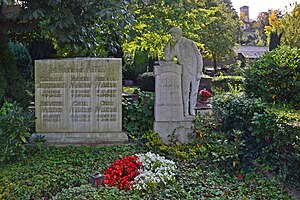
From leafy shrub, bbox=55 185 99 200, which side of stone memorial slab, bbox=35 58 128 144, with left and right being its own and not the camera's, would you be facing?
front

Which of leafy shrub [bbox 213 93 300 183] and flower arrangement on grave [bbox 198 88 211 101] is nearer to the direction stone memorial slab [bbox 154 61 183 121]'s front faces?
the leafy shrub

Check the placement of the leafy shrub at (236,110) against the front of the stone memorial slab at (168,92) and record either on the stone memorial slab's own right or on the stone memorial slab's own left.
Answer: on the stone memorial slab's own left

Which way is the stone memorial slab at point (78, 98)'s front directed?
toward the camera

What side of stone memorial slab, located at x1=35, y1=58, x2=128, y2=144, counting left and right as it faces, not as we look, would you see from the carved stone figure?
left

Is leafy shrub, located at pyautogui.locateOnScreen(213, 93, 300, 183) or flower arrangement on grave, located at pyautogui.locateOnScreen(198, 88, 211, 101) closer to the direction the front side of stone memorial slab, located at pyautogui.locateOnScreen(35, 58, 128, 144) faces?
the leafy shrub

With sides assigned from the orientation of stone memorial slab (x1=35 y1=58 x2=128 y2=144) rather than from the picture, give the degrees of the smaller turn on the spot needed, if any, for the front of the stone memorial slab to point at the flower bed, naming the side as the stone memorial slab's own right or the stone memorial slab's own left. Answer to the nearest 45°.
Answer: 0° — it already faces it

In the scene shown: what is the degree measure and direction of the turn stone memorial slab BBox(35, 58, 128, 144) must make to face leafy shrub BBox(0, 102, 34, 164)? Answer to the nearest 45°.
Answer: approximately 45° to its right

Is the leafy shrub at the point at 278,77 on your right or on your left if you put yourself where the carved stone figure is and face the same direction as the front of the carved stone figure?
on your left

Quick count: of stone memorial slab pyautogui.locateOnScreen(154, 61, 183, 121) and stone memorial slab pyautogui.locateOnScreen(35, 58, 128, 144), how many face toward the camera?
2

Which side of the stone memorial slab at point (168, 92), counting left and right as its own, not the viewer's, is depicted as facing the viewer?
front
